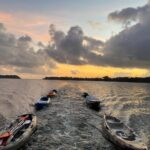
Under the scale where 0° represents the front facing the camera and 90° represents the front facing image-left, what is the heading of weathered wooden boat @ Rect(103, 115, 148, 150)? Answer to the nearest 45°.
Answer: approximately 315°

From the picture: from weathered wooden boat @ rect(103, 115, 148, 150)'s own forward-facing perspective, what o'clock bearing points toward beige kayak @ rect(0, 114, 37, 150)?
The beige kayak is roughly at 4 o'clock from the weathered wooden boat.
